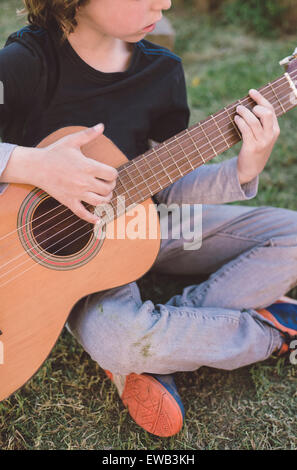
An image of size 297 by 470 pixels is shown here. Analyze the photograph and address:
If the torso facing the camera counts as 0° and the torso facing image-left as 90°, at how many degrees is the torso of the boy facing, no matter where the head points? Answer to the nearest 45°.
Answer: approximately 315°
